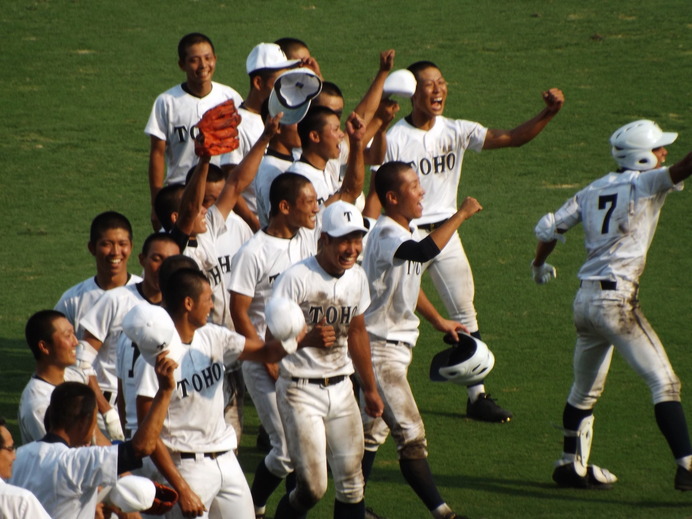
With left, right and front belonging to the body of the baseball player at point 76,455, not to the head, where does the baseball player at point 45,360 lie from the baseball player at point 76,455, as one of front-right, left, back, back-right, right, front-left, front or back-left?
front-left

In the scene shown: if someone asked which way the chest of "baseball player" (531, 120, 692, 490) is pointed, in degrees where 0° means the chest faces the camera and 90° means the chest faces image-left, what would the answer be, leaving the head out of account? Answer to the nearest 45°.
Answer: approximately 225°

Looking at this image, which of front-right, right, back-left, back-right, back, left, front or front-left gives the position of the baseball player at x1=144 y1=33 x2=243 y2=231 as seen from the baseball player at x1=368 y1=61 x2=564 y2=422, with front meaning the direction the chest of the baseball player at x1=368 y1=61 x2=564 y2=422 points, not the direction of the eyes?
back-right

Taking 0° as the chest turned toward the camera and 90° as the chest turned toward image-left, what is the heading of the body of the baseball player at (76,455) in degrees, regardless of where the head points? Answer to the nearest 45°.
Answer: approximately 225°

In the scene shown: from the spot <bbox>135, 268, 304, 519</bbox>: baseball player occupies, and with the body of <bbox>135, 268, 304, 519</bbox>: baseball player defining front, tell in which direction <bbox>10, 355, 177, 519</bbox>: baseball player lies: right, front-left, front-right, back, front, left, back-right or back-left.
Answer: right

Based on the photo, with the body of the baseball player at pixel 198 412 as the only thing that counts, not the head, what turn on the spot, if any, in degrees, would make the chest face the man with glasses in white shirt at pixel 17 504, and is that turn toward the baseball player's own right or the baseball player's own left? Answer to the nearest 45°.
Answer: approximately 90° to the baseball player's own right

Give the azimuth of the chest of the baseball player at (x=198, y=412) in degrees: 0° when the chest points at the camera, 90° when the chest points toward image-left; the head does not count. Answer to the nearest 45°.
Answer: approximately 315°

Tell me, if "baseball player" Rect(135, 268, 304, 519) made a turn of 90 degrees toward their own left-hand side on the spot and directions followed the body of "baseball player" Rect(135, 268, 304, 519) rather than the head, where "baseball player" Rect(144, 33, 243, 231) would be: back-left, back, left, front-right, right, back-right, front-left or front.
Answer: front-left
